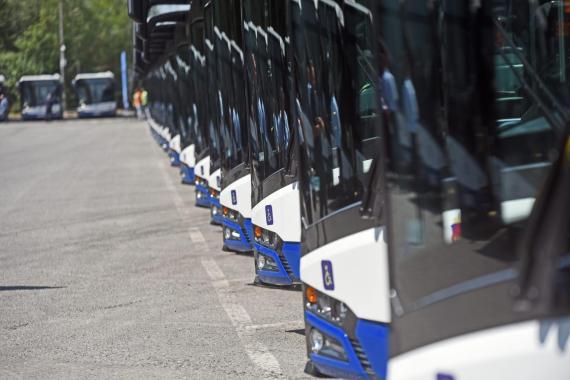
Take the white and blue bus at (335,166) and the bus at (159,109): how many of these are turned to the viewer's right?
0

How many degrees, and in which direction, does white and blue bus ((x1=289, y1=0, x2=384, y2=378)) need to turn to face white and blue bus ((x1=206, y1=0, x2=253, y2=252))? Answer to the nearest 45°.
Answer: approximately 135° to its right

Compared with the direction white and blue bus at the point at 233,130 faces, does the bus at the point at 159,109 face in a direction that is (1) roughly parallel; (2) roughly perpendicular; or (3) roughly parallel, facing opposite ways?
roughly parallel

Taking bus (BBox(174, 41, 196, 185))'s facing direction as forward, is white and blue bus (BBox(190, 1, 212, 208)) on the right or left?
on its left

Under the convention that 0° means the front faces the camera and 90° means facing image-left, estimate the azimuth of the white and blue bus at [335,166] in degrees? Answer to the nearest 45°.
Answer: approximately 45°

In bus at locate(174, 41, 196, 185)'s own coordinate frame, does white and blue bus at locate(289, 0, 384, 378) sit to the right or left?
on its left

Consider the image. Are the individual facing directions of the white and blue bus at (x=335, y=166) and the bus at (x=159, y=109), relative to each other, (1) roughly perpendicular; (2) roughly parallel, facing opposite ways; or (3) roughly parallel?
roughly parallel

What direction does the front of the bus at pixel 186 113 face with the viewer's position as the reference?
facing the viewer and to the left of the viewer

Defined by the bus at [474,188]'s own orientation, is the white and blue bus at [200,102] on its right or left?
on its right

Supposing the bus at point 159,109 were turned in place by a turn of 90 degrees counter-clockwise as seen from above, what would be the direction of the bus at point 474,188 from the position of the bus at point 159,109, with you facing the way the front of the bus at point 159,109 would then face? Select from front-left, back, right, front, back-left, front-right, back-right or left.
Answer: front-right

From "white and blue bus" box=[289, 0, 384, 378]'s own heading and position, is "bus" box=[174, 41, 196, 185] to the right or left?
on its right

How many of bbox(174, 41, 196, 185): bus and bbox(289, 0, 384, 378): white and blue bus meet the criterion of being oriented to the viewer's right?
0
